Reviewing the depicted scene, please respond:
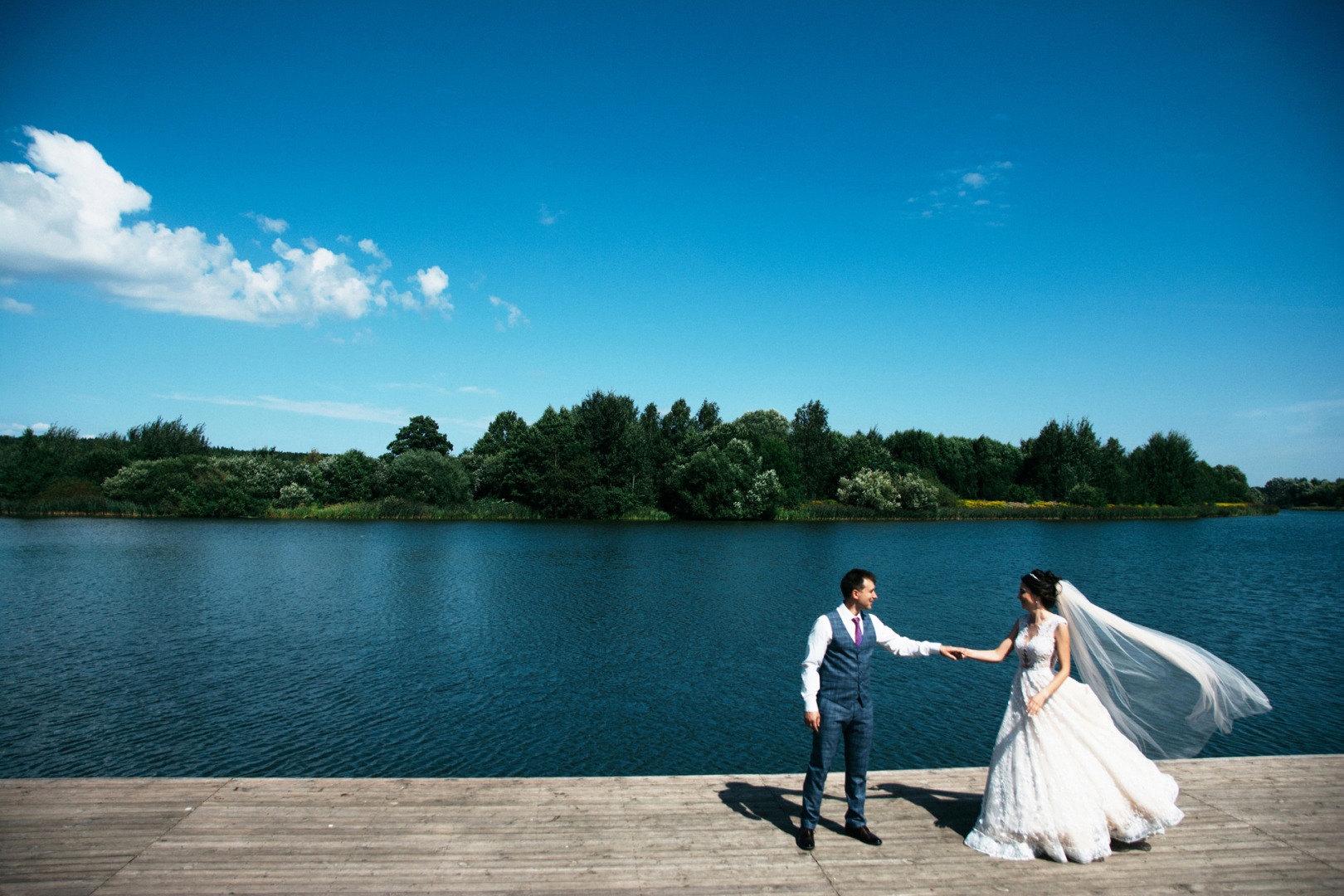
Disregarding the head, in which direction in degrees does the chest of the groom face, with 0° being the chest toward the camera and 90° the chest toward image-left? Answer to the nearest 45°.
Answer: approximately 315°

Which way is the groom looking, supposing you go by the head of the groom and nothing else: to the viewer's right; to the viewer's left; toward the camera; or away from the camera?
to the viewer's right

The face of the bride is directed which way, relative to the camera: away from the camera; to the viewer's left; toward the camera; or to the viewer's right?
to the viewer's left

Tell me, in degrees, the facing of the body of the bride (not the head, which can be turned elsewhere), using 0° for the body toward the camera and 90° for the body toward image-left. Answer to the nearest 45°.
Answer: approximately 45°
